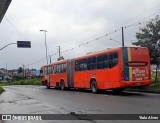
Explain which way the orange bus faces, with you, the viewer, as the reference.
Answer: facing away from the viewer and to the left of the viewer
